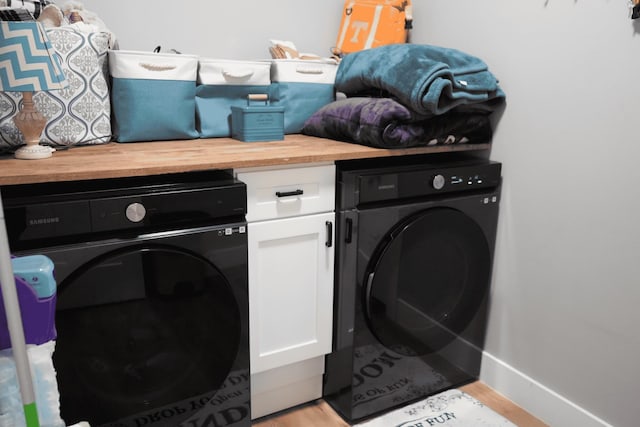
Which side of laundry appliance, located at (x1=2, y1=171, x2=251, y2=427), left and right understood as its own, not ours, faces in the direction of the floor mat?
left

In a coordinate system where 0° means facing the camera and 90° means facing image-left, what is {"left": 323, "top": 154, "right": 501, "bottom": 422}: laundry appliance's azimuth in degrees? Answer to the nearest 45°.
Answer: approximately 315°

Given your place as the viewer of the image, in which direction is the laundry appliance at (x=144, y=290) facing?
facing the viewer

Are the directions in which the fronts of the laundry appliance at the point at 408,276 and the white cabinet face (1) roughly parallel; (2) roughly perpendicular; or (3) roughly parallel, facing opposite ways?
roughly parallel

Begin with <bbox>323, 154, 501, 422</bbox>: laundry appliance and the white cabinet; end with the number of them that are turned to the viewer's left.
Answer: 0

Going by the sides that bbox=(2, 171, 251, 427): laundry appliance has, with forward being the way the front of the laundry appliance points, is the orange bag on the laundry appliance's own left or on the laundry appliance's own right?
on the laundry appliance's own left

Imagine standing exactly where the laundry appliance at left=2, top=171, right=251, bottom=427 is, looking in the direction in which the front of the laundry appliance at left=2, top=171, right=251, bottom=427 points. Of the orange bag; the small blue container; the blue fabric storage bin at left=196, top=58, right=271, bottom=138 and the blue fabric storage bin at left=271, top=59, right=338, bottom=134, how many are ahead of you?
0

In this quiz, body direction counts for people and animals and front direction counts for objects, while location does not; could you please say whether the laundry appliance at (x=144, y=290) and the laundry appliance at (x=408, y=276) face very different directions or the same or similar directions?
same or similar directions

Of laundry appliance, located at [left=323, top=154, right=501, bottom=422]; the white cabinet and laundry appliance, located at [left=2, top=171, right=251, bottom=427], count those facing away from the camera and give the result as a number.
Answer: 0

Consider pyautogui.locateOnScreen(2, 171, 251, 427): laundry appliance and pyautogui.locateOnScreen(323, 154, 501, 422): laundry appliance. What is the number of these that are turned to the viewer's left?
0

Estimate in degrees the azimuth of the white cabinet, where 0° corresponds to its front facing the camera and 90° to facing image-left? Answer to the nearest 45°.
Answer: approximately 315°

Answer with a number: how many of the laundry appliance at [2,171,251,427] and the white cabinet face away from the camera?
0
